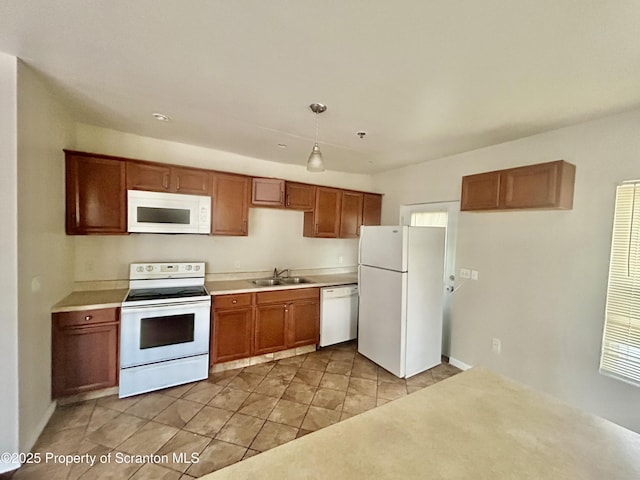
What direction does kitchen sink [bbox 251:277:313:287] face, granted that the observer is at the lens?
facing the viewer and to the right of the viewer

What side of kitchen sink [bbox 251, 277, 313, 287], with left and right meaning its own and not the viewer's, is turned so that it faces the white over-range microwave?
right

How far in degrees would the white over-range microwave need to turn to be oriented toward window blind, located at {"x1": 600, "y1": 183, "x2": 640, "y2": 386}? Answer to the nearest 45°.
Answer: approximately 45° to its left

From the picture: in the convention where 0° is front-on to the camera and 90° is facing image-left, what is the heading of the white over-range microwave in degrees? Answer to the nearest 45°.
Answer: approximately 0°

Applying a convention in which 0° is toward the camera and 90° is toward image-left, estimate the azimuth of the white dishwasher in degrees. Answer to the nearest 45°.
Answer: approximately 315°

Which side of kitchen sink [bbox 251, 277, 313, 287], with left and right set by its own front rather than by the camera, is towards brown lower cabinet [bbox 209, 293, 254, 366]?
right

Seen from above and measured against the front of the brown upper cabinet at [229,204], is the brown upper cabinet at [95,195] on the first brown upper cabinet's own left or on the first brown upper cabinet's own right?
on the first brown upper cabinet's own right

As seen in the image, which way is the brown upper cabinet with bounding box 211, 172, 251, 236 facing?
toward the camera

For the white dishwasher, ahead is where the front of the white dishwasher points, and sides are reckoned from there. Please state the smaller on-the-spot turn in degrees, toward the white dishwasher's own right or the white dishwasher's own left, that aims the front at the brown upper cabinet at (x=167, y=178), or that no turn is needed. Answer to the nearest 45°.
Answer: approximately 90° to the white dishwasher's own right

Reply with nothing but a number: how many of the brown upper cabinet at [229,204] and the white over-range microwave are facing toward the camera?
2
